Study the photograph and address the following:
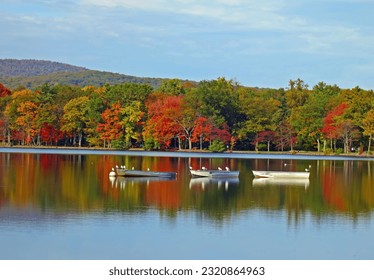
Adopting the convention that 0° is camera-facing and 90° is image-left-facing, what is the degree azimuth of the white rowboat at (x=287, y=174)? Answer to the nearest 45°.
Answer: approximately 90°
